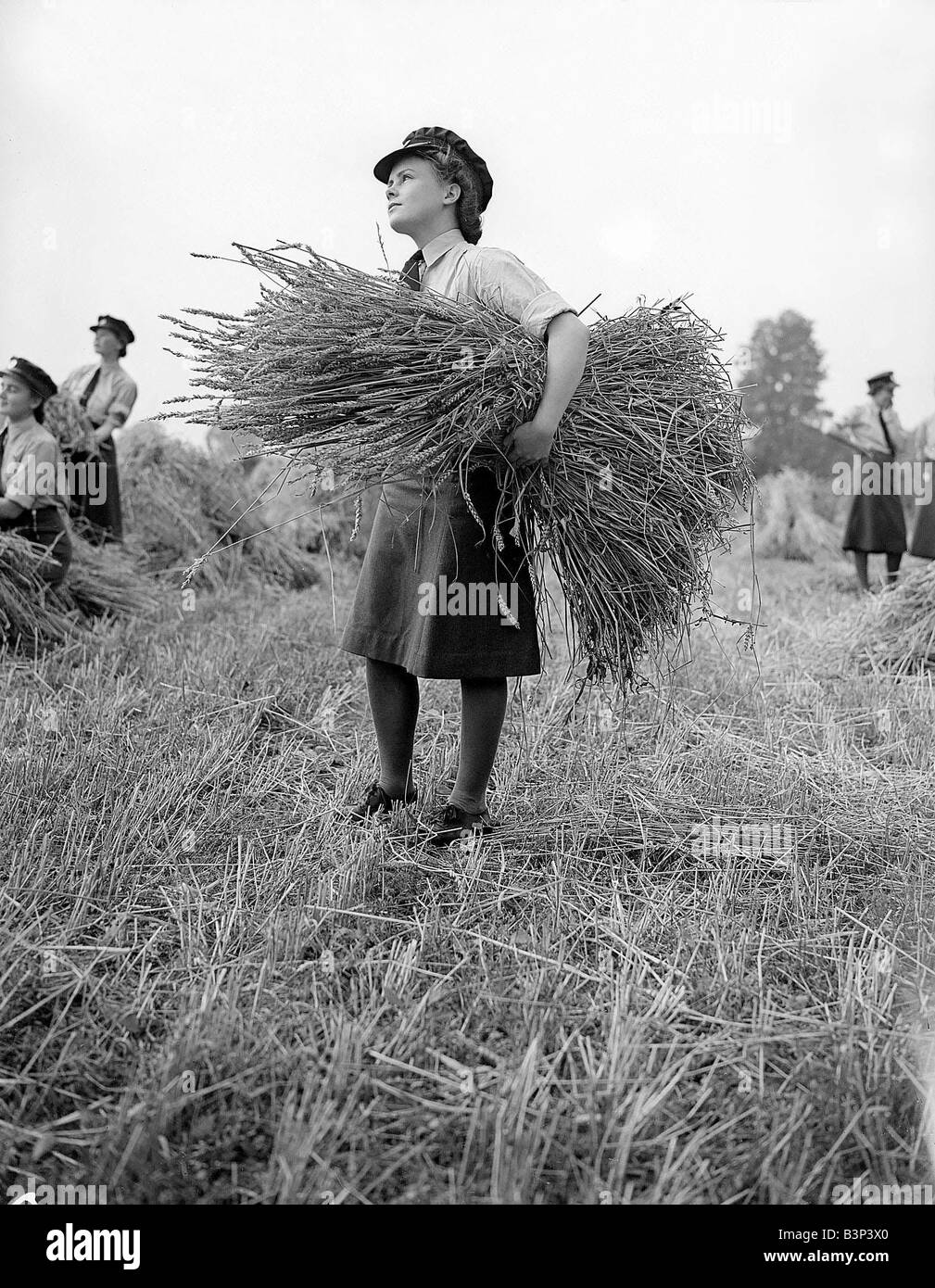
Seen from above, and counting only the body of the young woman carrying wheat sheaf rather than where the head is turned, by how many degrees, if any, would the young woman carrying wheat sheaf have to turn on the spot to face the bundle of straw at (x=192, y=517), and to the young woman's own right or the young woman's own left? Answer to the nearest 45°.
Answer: approximately 135° to the young woman's own right

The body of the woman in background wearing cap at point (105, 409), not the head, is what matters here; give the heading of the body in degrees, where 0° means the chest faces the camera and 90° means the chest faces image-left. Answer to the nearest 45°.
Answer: approximately 45°

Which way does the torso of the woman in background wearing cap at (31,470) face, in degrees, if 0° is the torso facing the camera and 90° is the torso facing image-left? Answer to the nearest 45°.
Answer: approximately 45°

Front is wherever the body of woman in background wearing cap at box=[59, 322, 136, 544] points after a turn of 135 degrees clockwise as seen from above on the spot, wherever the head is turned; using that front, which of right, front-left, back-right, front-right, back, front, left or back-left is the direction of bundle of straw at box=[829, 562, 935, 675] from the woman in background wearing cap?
back-right
